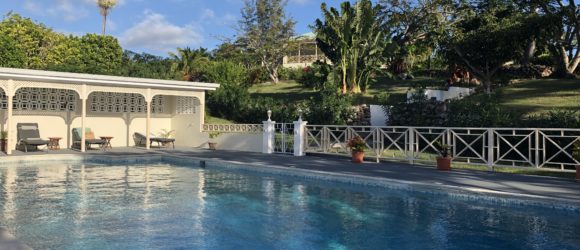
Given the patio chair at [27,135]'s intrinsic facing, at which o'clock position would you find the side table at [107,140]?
The side table is roughly at 10 o'clock from the patio chair.

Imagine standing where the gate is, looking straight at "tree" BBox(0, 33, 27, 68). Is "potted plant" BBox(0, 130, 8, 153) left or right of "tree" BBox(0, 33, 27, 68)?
left

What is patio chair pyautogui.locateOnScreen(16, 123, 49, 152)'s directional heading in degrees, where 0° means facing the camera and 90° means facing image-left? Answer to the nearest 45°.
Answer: approximately 315°

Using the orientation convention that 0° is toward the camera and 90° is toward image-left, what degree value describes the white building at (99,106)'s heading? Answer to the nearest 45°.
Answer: approximately 315°
